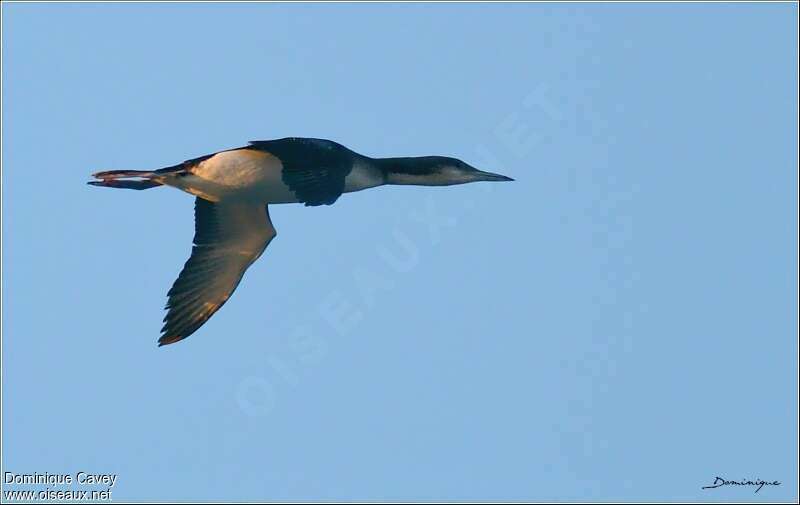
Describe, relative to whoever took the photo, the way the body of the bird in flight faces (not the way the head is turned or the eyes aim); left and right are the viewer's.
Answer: facing to the right of the viewer
